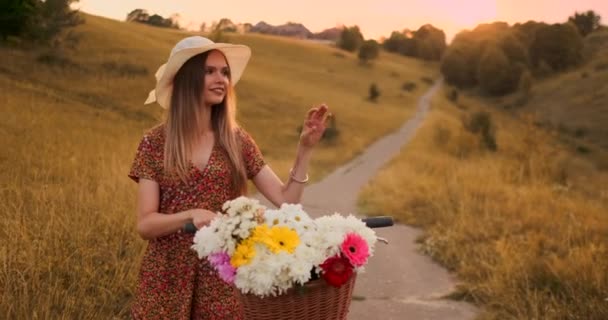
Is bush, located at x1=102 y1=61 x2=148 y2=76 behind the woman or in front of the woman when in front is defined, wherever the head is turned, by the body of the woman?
behind

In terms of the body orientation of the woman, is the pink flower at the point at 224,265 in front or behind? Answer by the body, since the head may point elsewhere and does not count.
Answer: in front

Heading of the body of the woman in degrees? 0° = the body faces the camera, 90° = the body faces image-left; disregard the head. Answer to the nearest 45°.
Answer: approximately 315°

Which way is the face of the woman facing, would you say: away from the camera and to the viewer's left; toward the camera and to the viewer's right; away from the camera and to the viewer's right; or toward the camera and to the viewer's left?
toward the camera and to the viewer's right

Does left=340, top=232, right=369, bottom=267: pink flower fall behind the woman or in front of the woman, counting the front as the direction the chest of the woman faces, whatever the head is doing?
in front

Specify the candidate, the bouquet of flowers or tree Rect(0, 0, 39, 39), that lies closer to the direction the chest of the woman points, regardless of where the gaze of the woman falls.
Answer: the bouquet of flowers

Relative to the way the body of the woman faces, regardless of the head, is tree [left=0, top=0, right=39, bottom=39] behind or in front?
behind

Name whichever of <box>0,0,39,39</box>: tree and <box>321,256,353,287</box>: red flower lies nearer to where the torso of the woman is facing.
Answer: the red flower
